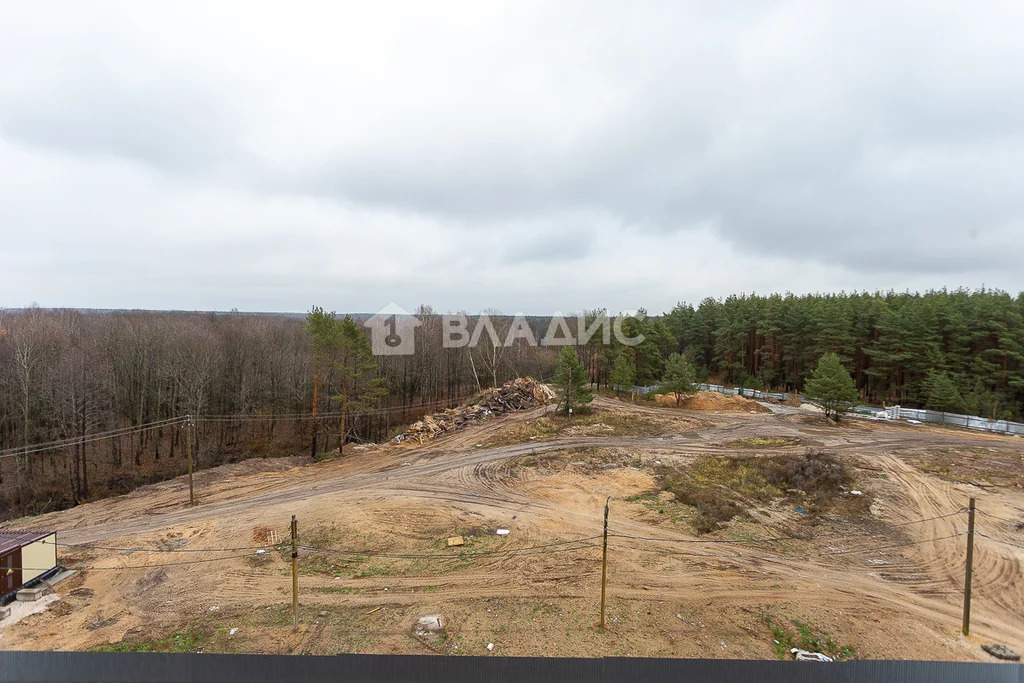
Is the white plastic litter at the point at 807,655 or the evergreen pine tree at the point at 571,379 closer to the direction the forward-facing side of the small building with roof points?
the white plastic litter

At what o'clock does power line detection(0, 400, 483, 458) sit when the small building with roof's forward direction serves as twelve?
The power line is roughly at 8 o'clock from the small building with roof.

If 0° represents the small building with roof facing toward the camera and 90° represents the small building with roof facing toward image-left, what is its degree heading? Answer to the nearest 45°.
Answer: approximately 315°
